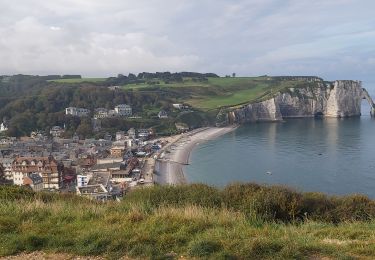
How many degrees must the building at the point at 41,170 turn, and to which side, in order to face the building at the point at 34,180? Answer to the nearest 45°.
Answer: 0° — it already faces it

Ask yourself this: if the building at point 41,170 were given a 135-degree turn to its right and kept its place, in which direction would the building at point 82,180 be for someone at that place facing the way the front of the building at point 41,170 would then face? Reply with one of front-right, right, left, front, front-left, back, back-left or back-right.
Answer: back

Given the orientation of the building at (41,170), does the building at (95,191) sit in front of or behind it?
in front

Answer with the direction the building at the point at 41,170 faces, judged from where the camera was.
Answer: facing the viewer

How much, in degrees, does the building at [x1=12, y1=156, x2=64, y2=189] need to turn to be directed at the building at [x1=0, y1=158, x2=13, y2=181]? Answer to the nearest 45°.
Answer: approximately 135° to its right
